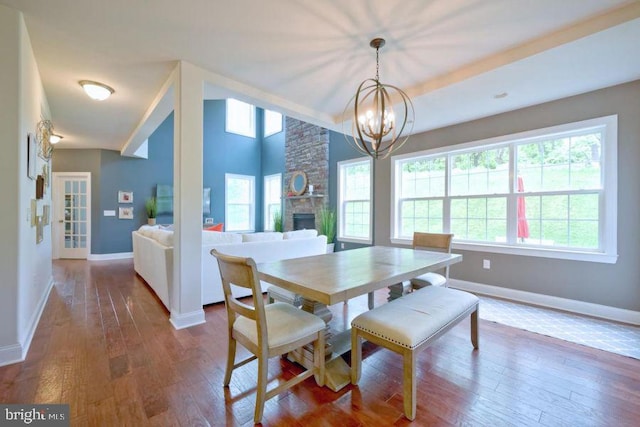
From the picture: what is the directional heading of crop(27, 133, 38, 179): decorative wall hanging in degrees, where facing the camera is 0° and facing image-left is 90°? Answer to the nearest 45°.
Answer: approximately 270°

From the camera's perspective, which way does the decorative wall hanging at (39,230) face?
to the viewer's right

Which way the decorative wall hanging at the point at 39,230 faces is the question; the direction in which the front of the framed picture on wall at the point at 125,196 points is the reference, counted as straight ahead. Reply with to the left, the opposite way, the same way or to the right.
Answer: to the left

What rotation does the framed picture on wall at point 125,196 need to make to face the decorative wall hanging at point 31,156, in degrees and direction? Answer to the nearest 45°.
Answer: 0° — it already faces it

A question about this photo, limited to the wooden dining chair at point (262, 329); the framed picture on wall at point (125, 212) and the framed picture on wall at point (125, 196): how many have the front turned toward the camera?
2

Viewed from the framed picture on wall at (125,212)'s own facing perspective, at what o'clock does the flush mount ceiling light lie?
The flush mount ceiling light is roughly at 12 o'clock from the framed picture on wall.

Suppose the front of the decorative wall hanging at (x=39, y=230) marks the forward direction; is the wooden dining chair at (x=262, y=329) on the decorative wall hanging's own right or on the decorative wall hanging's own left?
on the decorative wall hanging's own right

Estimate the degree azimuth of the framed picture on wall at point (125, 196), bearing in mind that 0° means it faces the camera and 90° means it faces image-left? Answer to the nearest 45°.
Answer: approximately 0°
